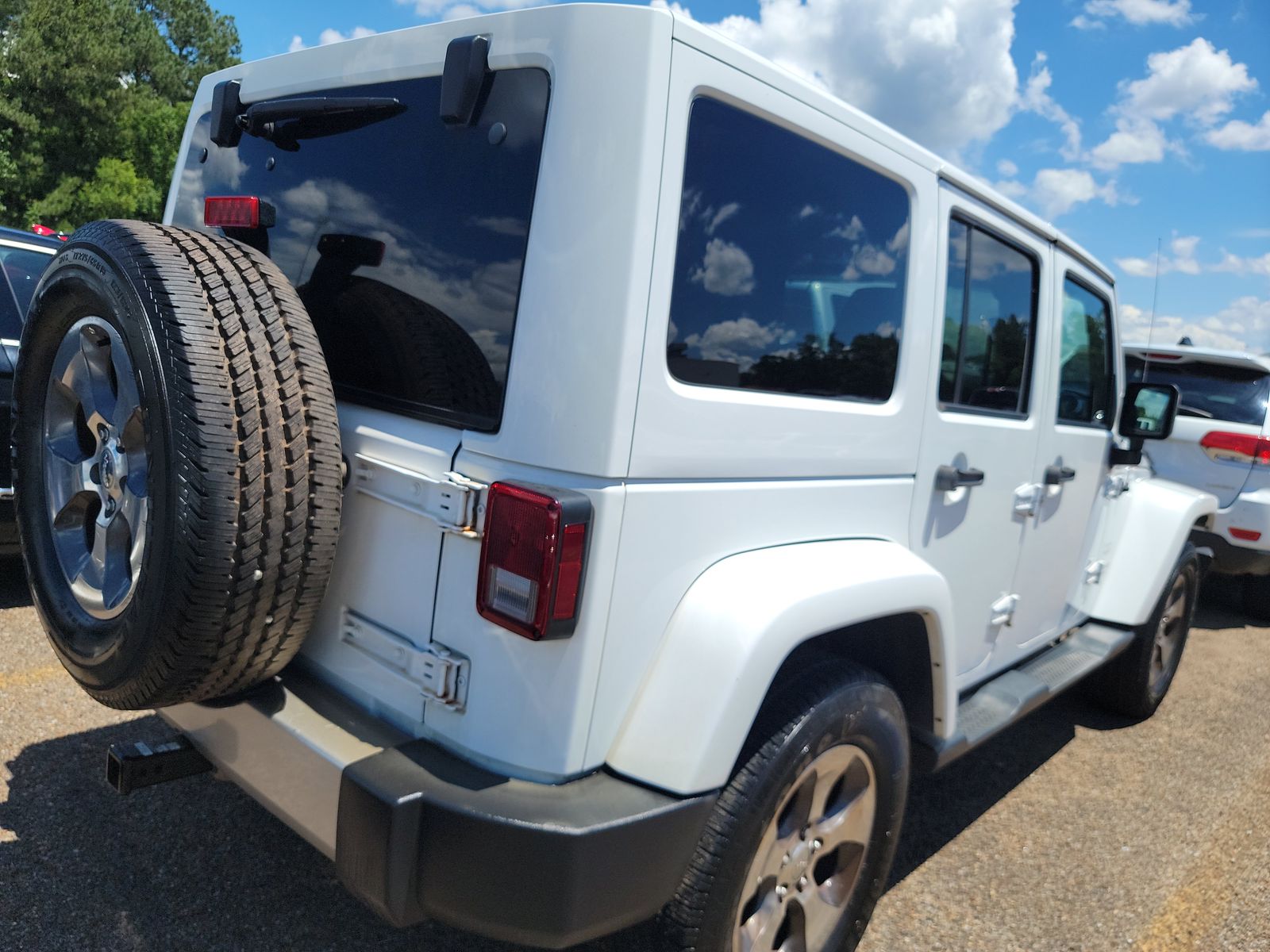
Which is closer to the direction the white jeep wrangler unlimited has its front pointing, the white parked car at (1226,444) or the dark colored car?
the white parked car

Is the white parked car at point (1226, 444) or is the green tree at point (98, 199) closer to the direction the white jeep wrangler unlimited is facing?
the white parked car

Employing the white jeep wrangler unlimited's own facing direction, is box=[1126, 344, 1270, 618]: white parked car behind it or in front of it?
in front

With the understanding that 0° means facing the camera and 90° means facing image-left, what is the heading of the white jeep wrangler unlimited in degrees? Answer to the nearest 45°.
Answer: approximately 225°

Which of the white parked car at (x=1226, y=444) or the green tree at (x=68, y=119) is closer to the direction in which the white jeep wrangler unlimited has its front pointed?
the white parked car

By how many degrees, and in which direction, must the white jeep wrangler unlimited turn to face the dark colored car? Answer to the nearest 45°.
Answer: approximately 90° to its left

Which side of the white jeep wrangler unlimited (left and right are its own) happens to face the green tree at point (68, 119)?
left
